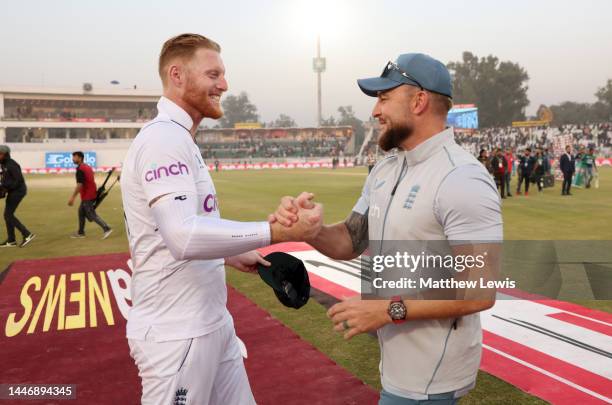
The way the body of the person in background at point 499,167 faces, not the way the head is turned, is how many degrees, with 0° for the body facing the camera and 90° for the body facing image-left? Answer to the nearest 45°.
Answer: approximately 0°

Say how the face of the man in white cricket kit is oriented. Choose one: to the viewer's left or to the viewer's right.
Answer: to the viewer's right

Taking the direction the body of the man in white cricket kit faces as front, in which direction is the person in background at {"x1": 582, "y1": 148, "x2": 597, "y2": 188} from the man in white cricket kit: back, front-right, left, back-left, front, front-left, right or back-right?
front-left

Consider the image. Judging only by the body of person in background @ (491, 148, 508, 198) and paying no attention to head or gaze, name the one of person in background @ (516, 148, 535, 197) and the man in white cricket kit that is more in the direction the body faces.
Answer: the man in white cricket kit

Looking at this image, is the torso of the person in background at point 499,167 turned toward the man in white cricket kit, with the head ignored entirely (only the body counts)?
yes

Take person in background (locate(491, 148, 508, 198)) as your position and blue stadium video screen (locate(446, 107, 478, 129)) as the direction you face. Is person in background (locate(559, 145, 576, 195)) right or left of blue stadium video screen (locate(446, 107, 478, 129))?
right

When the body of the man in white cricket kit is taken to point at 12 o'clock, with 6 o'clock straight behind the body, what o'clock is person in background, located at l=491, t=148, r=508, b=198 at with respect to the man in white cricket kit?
The person in background is roughly at 10 o'clock from the man in white cricket kit.

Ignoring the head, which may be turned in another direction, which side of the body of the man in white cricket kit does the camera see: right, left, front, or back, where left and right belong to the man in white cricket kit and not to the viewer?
right
